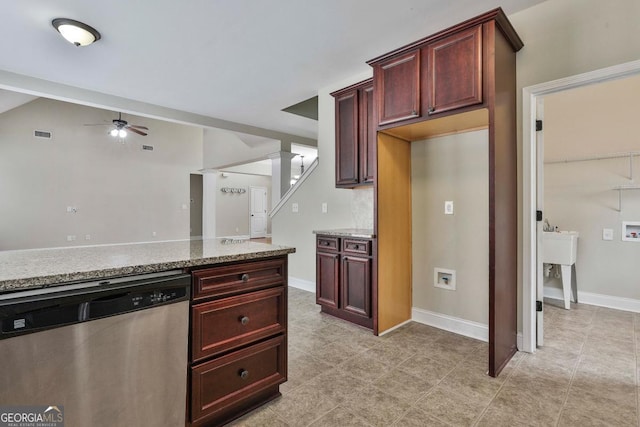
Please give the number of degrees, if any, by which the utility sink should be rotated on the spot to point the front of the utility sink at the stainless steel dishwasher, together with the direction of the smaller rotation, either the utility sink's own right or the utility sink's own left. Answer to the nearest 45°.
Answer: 0° — it already faces it

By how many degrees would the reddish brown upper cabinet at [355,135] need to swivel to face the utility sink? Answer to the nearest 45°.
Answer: approximately 135° to its left

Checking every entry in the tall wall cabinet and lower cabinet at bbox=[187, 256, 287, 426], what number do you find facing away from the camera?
0

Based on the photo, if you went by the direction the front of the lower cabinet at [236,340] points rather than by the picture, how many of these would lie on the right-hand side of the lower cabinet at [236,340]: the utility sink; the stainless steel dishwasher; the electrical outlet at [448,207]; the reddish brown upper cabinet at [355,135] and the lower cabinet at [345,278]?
1

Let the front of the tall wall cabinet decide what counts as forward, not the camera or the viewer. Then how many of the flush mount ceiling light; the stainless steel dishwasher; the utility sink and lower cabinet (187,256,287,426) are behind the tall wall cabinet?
1

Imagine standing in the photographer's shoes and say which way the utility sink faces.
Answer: facing the viewer

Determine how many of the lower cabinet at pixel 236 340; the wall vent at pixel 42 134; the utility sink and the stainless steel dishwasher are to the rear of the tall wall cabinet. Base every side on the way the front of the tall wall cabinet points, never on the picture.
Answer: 1

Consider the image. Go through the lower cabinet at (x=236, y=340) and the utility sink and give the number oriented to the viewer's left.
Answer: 0

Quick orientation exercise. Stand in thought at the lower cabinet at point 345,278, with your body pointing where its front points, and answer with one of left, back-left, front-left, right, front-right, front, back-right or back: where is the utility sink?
back-left

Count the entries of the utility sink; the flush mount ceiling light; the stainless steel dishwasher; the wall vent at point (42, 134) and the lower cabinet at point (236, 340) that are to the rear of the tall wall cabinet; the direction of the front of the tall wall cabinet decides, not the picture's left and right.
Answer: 1

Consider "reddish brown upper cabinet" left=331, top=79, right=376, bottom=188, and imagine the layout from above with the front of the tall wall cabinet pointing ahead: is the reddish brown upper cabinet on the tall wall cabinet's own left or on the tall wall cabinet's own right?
on the tall wall cabinet's own right

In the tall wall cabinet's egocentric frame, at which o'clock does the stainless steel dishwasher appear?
The stainless steel dishwasher is roughly at 12 o'clock from the tall wall cabinet.

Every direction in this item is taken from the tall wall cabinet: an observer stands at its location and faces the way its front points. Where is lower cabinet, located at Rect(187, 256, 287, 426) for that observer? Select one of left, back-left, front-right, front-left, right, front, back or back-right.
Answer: front

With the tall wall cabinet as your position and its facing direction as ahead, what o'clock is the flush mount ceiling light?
The flush mount ceiling light is roughly at 1 o'clock from the tall wall cabinet.

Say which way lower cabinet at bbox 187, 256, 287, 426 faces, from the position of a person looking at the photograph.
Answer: facing the viewer and to the right of the viewer
